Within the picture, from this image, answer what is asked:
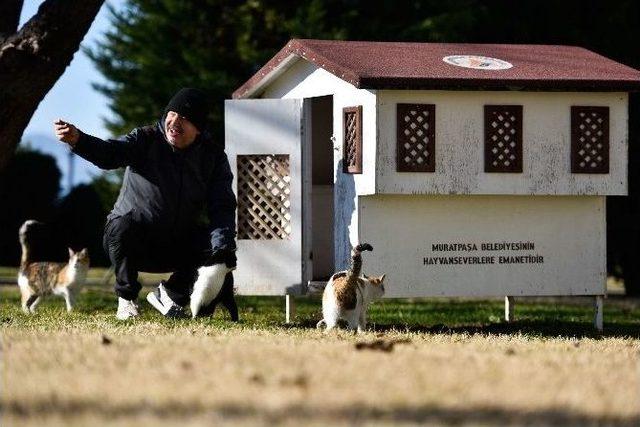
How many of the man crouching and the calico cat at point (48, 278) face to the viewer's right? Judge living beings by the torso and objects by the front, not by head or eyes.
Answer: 1

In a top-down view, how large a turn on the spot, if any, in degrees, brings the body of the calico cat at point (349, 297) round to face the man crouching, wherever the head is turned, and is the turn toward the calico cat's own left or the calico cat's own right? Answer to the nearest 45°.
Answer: approximately 135° to the calico cat's own left

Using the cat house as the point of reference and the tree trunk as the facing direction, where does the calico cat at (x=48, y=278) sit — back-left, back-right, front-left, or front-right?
front-right

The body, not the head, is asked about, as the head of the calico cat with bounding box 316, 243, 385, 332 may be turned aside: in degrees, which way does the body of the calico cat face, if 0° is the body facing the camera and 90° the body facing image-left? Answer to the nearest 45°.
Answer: approximately 225°

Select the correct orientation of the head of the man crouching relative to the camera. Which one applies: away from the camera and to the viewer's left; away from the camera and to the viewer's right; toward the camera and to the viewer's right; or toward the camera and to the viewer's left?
toward the camera and to the viewer's left

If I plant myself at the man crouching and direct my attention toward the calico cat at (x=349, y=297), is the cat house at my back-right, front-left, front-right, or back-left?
front-left

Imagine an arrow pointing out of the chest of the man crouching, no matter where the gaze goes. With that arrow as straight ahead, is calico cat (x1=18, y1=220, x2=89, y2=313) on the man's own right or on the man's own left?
on the man's own right

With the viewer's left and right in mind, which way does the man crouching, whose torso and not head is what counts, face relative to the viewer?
facing the viewer and to the left of the viewer

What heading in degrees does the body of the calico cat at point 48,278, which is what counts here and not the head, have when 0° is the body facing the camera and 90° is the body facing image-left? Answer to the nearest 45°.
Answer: approximately 270°

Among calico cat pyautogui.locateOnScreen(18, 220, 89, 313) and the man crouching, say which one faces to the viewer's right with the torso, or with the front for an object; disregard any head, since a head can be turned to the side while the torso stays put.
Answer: the calico cat
